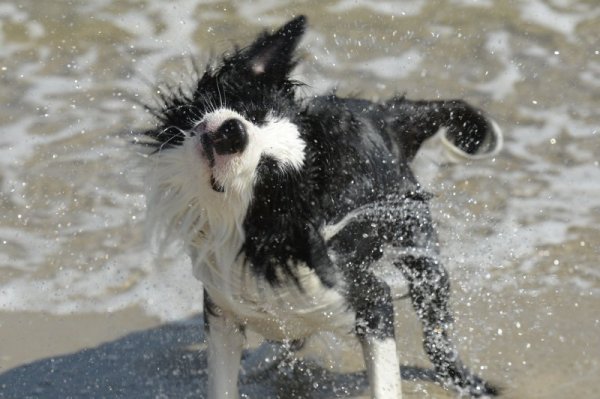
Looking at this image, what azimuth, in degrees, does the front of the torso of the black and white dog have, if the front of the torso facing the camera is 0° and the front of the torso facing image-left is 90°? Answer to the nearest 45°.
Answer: approximately 45°
